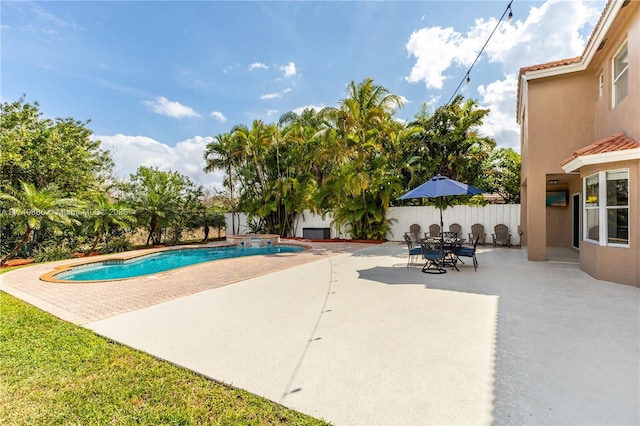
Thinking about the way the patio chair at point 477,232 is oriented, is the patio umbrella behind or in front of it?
in front

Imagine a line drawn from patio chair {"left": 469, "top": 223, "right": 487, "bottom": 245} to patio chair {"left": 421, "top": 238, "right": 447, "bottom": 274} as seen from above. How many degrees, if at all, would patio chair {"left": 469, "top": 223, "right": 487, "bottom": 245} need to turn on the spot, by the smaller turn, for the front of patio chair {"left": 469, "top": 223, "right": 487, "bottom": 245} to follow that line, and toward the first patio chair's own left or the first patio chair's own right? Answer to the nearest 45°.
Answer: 0° — it already faces it

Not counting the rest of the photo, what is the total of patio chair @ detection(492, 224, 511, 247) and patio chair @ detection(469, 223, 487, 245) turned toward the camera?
2

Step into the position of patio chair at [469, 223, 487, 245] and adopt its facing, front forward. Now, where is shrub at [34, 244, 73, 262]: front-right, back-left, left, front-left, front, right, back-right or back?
front-right

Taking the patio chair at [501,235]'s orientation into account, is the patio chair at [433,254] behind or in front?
in front

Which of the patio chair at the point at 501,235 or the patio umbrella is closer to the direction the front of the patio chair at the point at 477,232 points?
the patio umbrella

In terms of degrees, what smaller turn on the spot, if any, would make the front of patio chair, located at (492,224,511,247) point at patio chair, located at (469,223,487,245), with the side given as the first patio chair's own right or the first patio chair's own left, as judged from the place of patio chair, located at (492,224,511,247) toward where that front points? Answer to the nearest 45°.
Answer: approximately 90° to the first patio chair's own right

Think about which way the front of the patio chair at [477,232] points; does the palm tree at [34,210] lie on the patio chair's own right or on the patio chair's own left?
on the patio chair's own right

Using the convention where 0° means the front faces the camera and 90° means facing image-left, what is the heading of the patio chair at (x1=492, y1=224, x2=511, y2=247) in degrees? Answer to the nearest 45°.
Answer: approximately 0°
